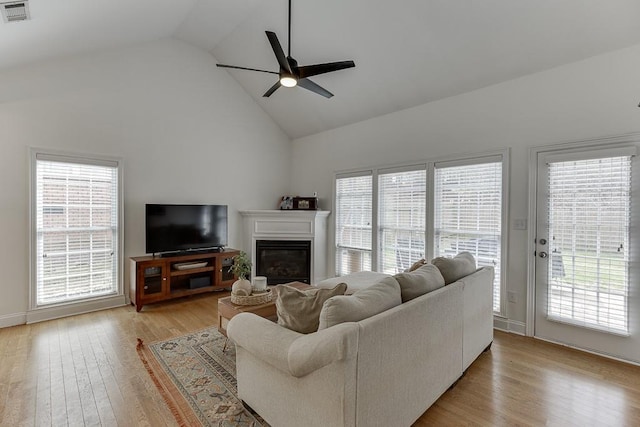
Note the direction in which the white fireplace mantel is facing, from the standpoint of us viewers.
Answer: facing the viewer

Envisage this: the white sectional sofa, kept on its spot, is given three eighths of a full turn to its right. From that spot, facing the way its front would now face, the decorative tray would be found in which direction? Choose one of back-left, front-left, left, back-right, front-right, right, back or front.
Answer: back-left

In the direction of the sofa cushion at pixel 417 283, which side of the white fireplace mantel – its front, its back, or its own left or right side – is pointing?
front

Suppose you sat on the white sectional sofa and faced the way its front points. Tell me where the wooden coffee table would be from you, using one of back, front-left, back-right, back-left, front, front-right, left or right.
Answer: front

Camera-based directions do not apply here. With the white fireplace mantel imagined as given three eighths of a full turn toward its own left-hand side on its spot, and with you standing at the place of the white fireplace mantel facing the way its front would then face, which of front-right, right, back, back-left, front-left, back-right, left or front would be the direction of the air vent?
back

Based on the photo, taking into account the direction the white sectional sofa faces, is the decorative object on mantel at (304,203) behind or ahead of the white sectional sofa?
ahead

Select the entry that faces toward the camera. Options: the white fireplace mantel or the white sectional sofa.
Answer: the white fireplace mantel

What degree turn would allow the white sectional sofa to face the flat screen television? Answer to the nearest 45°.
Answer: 0° — it already faces it

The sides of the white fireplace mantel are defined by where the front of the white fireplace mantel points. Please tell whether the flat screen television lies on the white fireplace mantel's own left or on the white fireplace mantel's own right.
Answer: on the white fireplace mantel's own right

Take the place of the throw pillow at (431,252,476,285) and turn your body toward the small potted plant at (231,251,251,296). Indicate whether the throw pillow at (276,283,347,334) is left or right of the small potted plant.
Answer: left

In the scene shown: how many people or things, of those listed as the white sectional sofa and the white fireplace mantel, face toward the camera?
1

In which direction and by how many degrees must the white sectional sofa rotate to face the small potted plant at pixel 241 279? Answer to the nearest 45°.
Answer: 0° — it already faces it

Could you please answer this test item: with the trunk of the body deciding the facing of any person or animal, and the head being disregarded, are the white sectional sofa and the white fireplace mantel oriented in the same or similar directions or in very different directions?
very different directions

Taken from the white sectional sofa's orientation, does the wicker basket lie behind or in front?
in front

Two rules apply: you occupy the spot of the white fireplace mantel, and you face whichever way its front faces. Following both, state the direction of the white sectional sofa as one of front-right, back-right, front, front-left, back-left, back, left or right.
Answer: front

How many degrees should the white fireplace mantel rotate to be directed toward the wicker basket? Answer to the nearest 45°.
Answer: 0° — it already faces it

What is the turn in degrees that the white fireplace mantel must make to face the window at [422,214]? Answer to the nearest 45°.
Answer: approximately 45° to its left

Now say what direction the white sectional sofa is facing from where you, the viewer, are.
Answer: facing away from the viewer and to the left of the viewer

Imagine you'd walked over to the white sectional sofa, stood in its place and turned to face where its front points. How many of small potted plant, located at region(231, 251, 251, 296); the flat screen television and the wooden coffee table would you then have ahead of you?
3

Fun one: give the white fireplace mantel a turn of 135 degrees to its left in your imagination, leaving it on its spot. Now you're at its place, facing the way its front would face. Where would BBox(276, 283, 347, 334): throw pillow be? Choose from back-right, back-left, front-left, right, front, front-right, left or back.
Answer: back-right
